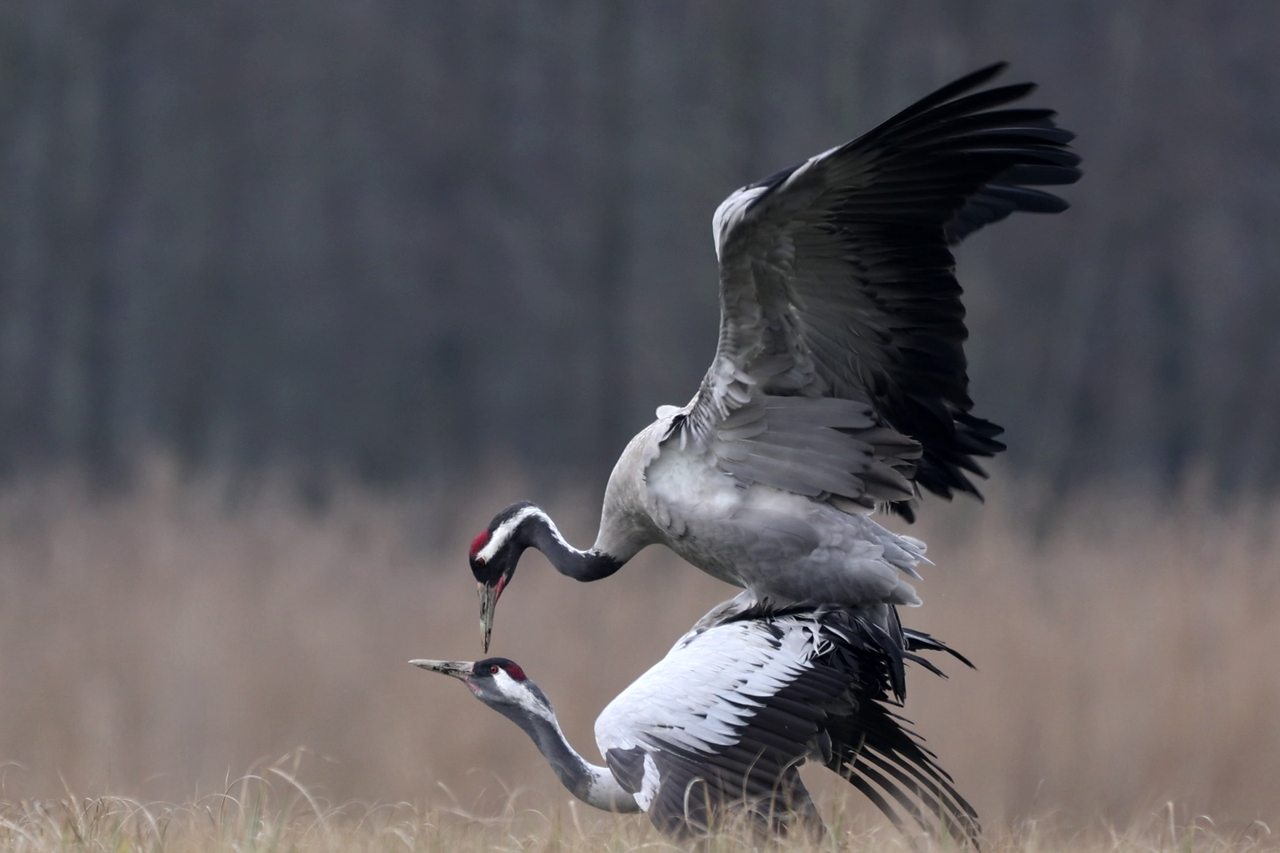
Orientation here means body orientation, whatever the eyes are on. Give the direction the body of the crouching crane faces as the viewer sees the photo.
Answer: to the viewer's left

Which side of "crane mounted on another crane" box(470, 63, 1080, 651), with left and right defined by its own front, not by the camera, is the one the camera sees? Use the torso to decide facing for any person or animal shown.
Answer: left
